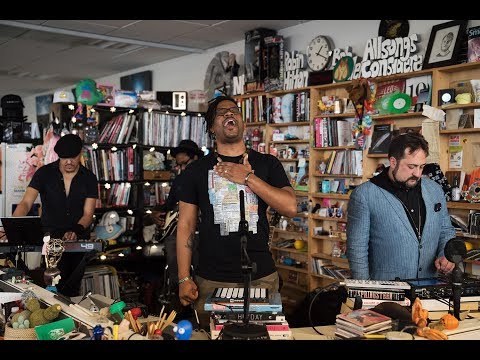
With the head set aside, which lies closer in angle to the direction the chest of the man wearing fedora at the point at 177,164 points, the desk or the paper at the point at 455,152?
the desk

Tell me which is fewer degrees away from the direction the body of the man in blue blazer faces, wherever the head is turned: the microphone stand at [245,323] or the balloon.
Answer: the microphone stand

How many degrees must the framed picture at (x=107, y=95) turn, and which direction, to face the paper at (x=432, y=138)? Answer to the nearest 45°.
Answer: approximately 45° to its left

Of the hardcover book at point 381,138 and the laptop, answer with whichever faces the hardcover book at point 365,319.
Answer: the hardcover book at point 381,138

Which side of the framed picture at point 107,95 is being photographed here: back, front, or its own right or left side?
front

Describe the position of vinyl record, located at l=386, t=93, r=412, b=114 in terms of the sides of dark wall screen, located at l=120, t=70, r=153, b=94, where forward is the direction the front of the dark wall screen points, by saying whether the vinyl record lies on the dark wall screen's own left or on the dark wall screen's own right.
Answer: on the dark wall screen's own left

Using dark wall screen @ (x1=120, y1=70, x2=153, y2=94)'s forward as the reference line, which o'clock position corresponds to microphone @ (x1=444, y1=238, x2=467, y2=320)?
The microphone is roughly at 10 o'clock from the dark wall screen.

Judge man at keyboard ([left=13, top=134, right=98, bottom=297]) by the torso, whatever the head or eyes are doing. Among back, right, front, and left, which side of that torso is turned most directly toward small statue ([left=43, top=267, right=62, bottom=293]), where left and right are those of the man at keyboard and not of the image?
front

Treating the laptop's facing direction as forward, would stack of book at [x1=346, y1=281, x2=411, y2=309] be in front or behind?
behind

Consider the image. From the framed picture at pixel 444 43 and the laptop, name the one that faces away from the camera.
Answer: the laptop

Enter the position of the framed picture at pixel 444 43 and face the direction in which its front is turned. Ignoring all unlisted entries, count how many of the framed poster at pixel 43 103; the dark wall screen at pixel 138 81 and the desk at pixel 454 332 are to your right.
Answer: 2

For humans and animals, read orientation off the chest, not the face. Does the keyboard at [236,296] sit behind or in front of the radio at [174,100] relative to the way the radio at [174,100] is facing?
in front

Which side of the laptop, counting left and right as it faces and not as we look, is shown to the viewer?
back

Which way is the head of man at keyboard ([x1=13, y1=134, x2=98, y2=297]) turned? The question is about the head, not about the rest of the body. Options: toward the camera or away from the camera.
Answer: toward the camera

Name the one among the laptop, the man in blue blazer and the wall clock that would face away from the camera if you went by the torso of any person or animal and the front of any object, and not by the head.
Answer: the laptop
